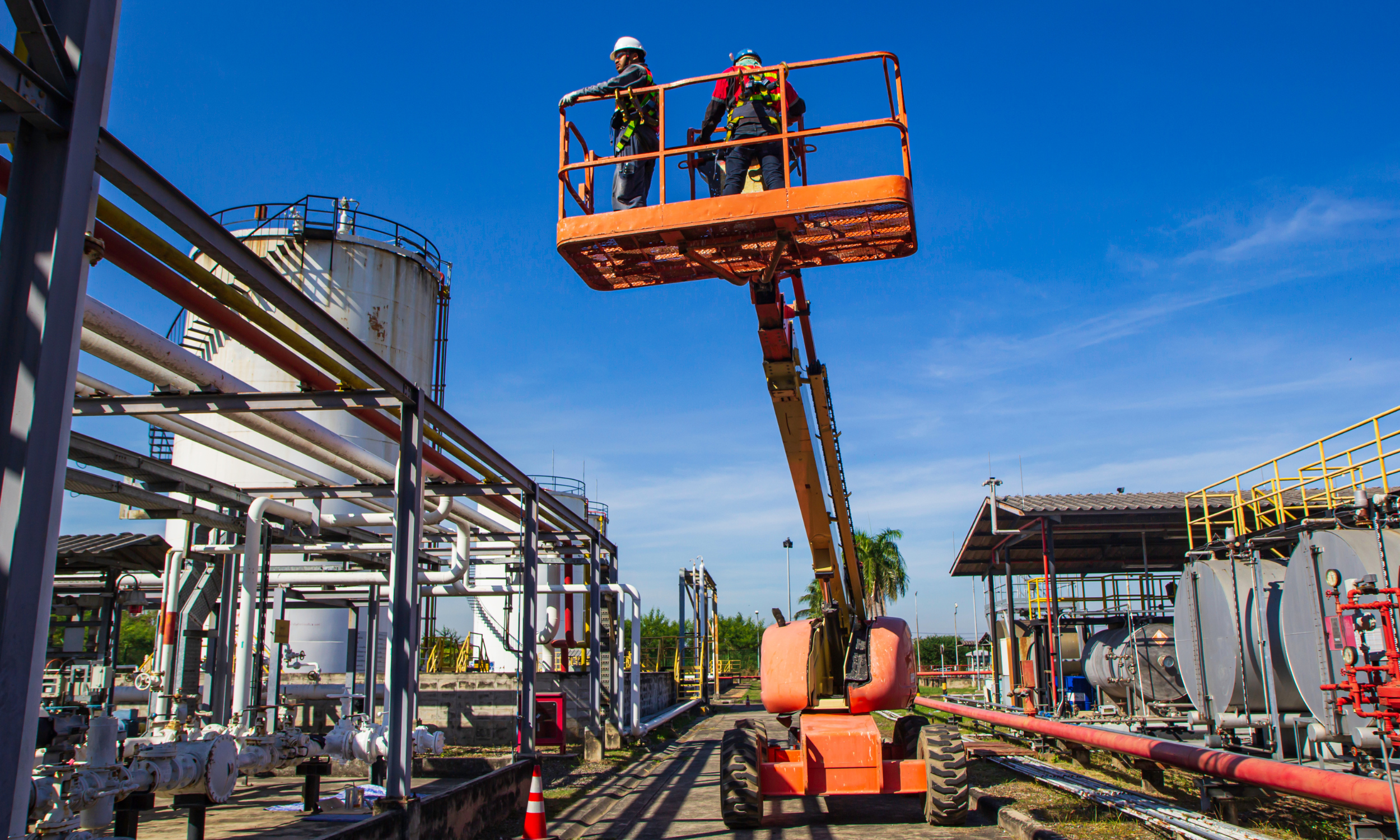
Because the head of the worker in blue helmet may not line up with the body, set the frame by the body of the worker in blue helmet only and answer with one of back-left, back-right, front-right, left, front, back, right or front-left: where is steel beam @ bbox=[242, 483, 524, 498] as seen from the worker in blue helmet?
front-left

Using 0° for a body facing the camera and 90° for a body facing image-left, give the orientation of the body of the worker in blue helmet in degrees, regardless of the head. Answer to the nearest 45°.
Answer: approximately 180°

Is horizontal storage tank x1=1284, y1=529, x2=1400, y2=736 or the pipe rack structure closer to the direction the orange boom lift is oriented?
the pipe rack structure

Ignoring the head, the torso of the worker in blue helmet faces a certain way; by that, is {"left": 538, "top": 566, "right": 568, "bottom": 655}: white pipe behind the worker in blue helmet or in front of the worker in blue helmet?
in front

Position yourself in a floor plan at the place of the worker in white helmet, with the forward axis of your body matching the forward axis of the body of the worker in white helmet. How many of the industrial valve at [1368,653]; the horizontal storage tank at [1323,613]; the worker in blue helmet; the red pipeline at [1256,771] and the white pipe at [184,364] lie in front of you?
1

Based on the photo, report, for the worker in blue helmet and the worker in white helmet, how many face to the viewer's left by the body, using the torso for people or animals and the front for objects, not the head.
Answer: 1

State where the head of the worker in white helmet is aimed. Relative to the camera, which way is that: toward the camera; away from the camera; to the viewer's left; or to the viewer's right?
to the viewer's left

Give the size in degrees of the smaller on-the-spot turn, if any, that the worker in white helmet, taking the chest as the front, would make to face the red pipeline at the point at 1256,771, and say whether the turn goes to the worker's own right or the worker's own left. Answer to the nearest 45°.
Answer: approximately 180°
